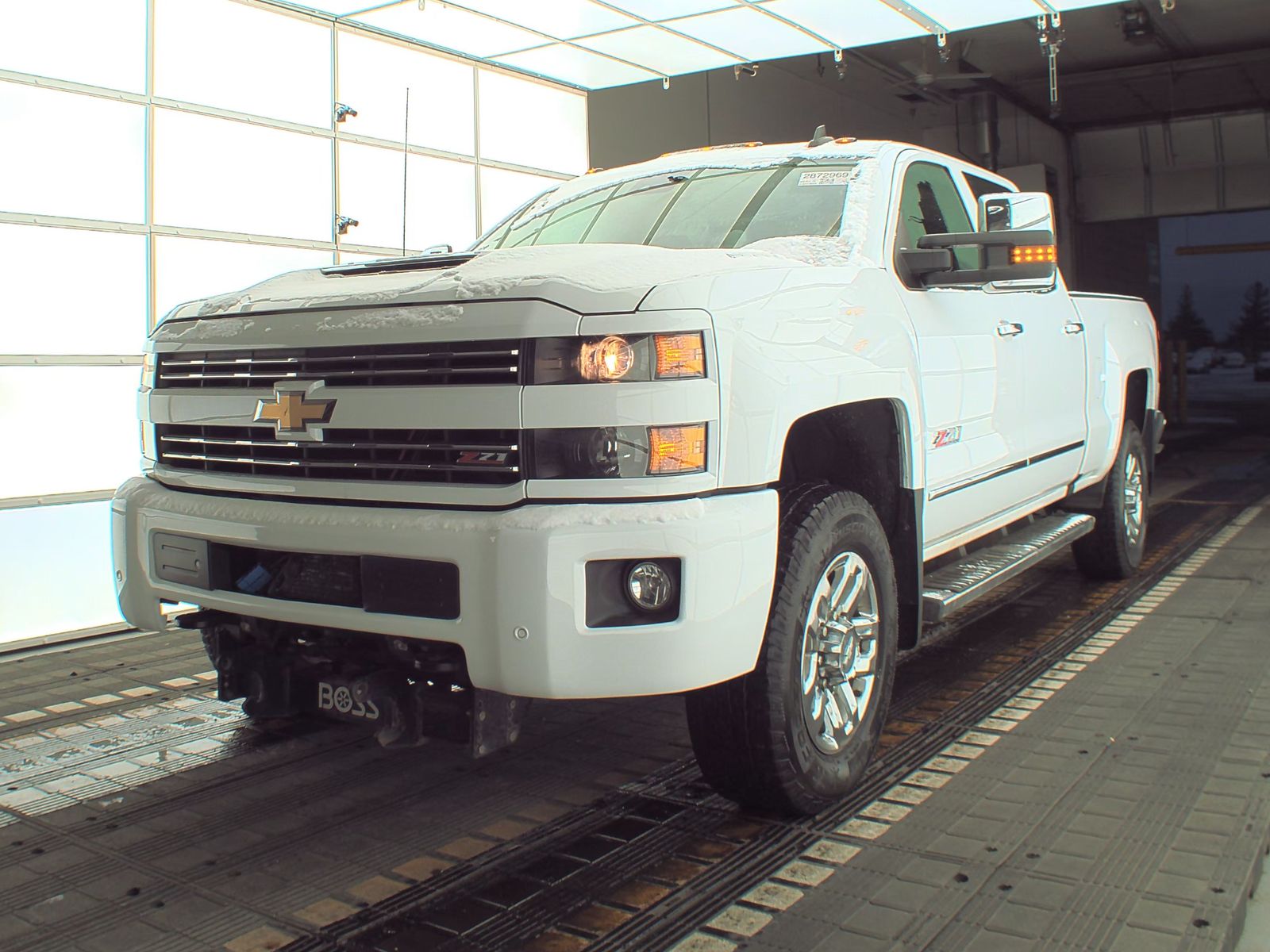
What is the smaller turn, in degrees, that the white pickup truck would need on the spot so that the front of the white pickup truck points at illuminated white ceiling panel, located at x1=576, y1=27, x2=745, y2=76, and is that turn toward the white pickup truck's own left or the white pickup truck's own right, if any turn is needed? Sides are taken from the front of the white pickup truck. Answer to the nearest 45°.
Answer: approximately 135° to the white pickup truck's own right

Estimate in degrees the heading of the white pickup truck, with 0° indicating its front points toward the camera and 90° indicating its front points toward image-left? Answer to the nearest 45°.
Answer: approximately 45°

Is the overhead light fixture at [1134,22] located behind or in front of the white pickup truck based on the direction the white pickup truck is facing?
behind

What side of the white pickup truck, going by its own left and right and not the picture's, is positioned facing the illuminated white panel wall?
right

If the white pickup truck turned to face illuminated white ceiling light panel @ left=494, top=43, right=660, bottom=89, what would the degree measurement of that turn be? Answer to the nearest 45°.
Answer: approximately 135° to its right
